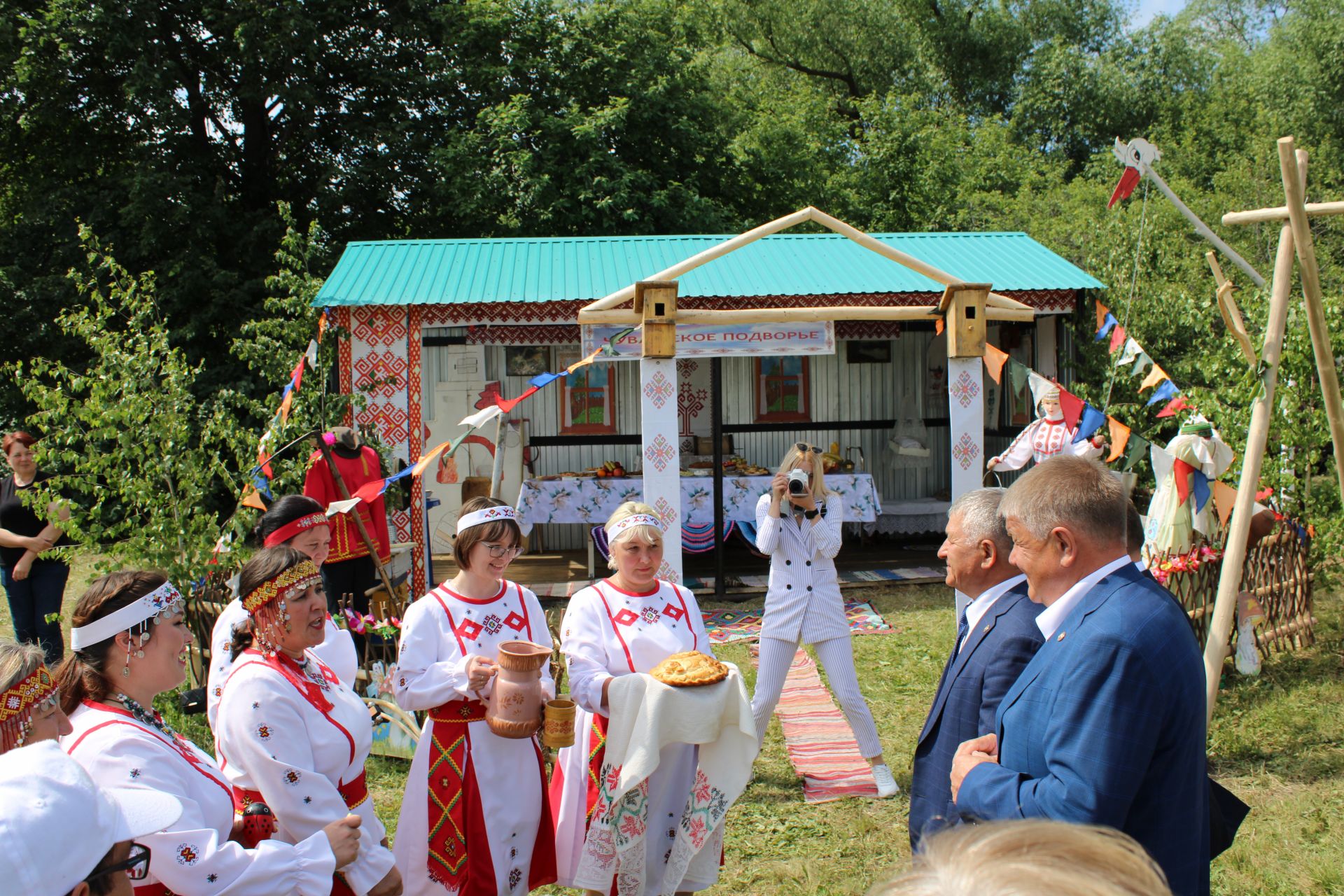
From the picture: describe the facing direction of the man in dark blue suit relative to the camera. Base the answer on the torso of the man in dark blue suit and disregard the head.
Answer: to the viewer's left

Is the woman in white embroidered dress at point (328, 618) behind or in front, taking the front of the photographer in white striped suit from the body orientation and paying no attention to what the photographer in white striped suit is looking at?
in front

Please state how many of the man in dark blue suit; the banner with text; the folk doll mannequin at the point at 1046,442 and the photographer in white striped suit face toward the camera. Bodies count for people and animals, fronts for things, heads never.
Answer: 3

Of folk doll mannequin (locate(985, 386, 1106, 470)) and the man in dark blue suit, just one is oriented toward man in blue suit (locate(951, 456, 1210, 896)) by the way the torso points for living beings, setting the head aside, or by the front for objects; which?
the folk doll mannequin

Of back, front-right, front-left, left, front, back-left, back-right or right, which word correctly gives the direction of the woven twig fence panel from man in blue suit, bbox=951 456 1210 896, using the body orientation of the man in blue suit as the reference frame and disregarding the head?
right

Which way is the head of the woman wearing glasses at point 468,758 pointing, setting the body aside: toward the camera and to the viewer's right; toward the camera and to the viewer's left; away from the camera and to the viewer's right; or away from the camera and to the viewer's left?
toward the camera and to the viewer's right

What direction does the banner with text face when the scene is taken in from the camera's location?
facing the viewer

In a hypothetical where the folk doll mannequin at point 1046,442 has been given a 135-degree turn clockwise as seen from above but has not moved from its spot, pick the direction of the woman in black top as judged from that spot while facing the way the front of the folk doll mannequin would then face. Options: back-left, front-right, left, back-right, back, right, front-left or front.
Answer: left

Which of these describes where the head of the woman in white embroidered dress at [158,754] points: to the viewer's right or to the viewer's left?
to the viewer's right

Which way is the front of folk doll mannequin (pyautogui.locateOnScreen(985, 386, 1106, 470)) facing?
toward the camera

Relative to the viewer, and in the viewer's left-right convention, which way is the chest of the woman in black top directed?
facing the viewer and to the right of the viewer

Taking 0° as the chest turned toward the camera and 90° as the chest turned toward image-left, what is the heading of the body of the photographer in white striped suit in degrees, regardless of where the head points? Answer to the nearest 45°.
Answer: approximately 0°

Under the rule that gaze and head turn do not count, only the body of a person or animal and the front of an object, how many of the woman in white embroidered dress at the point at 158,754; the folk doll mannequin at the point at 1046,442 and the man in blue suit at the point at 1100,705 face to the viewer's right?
1

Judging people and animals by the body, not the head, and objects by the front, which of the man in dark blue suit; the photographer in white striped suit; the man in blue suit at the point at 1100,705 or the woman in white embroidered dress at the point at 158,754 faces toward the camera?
the photographer in white striped suit
